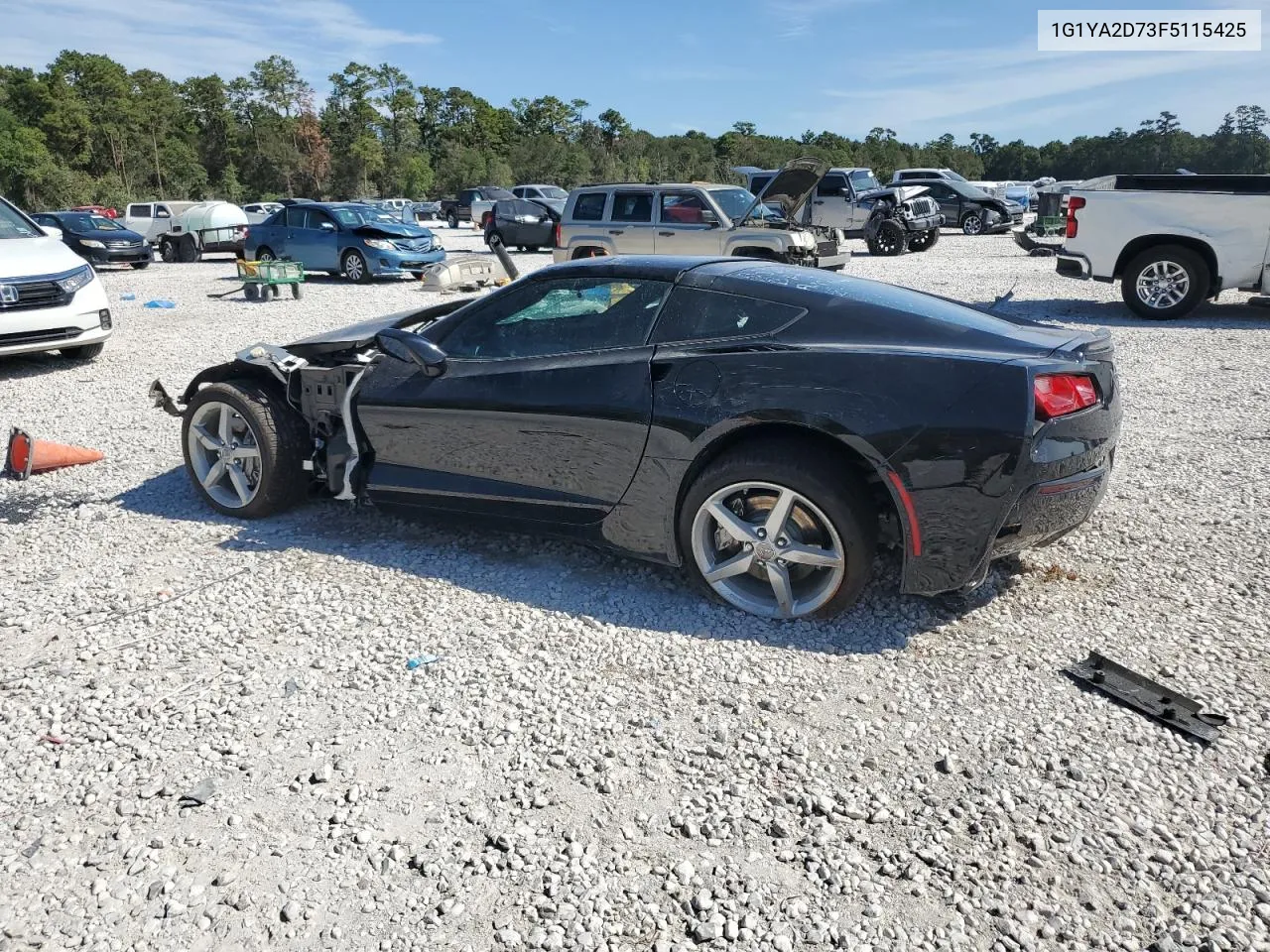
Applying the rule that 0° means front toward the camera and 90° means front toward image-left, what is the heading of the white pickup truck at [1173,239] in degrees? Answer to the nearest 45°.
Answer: approximately 270°

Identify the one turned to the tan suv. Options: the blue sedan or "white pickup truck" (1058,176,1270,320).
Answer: the blue sedan

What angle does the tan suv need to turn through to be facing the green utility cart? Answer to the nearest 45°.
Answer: approximately 180°

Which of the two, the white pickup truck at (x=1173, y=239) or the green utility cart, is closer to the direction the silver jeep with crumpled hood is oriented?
the white pickup truck

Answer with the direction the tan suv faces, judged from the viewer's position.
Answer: facing to the right of the viewer

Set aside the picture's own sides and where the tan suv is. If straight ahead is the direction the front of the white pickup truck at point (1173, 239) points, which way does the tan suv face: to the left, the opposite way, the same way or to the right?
the same way

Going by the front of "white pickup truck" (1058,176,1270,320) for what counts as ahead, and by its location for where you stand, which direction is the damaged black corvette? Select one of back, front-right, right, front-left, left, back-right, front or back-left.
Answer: right

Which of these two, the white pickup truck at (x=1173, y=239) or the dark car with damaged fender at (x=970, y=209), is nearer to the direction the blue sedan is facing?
the white pickup truck

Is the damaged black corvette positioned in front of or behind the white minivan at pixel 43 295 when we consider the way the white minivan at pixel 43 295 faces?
in front

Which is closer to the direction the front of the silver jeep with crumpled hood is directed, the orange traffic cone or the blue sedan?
the orange traffic cone

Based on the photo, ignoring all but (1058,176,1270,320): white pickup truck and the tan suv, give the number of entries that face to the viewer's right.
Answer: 2

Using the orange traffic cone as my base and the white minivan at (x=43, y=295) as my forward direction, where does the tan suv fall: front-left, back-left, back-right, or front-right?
front-right
